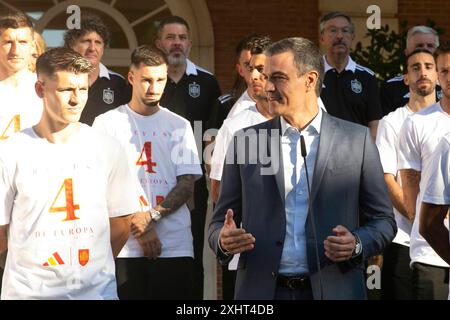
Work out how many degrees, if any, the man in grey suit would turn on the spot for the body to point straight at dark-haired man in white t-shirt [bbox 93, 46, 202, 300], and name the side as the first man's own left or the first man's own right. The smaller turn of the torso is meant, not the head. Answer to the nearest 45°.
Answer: approximately 135° to the first man's own right

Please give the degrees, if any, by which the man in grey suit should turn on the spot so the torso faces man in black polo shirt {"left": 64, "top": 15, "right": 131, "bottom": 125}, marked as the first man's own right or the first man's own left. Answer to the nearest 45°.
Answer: approximately 135° to the first man's own right

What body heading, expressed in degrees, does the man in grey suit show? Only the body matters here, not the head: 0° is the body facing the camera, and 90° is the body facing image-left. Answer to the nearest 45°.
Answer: approximately 0°

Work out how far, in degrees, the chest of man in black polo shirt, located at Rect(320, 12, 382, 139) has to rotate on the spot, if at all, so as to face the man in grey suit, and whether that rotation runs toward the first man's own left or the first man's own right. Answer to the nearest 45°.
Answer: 0° — they already face them

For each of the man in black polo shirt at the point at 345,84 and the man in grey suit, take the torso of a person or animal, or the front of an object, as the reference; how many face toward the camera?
2

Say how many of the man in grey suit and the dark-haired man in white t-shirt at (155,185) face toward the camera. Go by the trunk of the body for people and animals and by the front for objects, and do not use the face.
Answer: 2
